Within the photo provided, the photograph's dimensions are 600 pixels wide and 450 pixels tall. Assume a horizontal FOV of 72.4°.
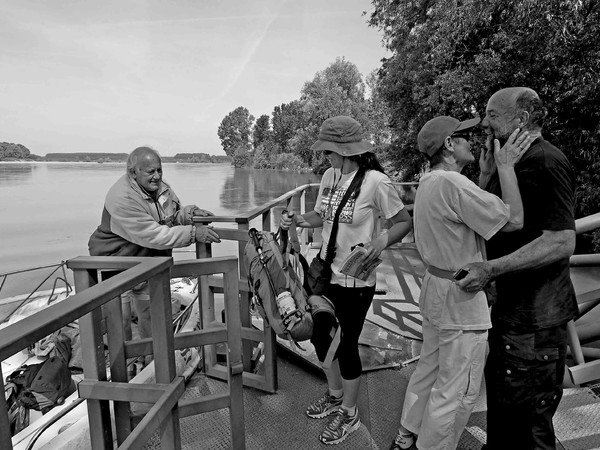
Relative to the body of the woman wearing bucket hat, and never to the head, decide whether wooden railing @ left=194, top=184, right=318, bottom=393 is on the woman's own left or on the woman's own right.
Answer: on the woman's own right

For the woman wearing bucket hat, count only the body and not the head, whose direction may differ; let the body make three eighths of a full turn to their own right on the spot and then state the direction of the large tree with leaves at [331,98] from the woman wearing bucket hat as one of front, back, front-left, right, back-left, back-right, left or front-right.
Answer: front

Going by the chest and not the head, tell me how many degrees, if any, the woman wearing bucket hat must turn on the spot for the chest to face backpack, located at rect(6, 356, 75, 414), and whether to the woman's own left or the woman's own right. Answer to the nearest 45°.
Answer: approximately 90° to the woman's own right

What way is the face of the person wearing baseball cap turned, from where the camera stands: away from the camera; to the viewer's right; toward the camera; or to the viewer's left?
to the viewer's right

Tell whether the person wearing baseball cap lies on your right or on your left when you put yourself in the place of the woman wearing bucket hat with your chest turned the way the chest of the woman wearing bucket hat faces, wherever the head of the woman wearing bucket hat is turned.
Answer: on your left

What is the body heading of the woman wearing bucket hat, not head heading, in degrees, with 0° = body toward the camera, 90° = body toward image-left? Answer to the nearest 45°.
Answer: approximately 45°
